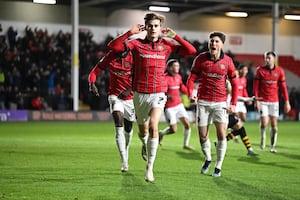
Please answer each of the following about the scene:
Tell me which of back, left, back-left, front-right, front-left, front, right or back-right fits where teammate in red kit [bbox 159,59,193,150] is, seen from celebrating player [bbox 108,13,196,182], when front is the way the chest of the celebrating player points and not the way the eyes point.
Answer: back

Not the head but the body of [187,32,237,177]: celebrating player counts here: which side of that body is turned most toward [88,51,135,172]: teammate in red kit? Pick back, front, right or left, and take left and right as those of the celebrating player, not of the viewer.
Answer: right

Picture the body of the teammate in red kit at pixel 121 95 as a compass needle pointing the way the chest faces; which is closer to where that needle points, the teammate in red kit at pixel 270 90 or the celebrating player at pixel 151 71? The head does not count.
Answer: the celebrating player

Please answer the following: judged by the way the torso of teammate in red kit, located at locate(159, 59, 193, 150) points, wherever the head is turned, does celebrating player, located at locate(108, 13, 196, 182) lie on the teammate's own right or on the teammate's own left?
on the teammate's own right

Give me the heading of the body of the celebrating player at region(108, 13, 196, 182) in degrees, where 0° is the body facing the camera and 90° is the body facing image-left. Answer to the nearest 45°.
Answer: approximately 0°

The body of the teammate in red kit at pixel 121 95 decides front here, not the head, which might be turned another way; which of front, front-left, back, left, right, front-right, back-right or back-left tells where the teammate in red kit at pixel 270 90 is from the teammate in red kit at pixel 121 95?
back-left

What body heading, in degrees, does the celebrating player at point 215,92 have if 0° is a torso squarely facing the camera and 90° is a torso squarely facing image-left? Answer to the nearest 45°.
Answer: approximately 0°
